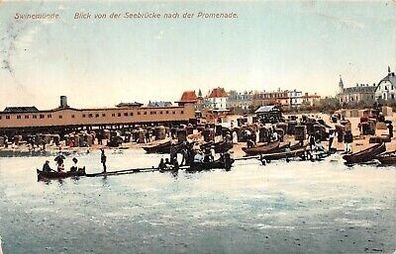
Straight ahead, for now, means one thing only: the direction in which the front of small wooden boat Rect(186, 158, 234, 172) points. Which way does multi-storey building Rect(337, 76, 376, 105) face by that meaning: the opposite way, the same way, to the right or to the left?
to the left

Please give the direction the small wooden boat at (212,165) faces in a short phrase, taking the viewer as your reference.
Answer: facing to the left of the viewer

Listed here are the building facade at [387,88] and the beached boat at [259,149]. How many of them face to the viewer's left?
1

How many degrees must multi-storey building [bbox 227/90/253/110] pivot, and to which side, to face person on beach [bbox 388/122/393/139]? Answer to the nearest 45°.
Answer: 0° — it already faces them

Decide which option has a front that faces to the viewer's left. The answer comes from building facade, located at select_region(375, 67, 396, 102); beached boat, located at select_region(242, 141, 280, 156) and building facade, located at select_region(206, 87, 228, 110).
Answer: the beached boat
